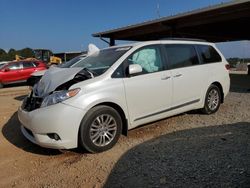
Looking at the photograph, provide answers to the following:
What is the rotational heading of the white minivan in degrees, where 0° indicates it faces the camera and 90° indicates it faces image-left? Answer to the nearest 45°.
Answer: approximately 45°

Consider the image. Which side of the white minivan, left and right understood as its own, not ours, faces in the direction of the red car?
right

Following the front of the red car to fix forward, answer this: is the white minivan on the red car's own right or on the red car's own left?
on the red car's own left
